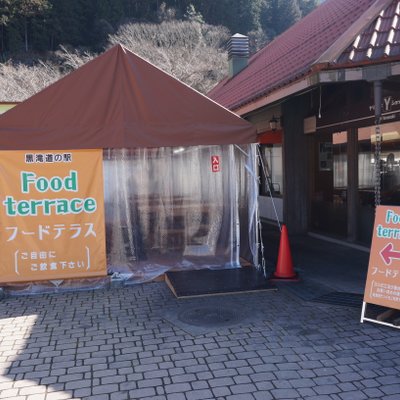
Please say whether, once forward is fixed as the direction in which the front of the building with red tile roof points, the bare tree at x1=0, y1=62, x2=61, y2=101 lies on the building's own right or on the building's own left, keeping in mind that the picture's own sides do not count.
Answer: on the building's own right

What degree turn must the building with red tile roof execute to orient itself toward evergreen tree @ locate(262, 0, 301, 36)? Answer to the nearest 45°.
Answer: approximately 135° to its right

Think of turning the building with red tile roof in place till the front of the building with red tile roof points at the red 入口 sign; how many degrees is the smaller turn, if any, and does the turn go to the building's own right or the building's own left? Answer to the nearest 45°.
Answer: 0° — it already faces it

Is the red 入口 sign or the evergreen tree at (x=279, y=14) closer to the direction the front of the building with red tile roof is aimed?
the red 入口 sign

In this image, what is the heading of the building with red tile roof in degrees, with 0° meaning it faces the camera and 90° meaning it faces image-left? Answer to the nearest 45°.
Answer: approximately 45°

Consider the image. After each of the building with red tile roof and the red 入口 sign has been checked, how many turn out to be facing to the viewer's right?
0

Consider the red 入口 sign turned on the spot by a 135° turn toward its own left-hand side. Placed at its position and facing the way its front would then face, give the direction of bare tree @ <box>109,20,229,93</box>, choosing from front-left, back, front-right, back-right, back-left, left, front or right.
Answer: front-left

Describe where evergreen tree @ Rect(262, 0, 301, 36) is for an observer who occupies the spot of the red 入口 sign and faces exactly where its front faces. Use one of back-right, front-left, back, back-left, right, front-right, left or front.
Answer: back
